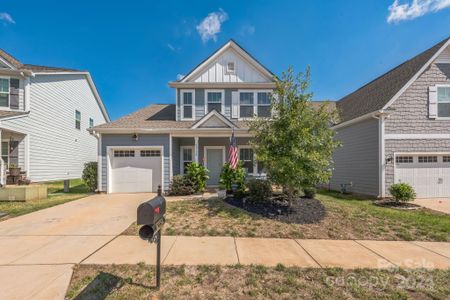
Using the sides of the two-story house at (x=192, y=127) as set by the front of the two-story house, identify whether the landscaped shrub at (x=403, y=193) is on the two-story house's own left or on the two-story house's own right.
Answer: on the two-story house's own left

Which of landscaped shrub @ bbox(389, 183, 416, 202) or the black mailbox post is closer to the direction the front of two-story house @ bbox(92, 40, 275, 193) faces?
the black mailbox post

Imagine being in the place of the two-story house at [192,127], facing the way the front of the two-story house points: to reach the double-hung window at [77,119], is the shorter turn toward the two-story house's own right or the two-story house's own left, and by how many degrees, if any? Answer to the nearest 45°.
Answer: approximately 135° to the two-story house's own right

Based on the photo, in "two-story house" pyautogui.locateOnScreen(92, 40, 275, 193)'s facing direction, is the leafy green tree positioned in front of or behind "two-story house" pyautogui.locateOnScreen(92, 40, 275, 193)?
in front

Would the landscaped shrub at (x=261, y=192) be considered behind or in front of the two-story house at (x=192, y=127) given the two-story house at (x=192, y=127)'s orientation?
in front

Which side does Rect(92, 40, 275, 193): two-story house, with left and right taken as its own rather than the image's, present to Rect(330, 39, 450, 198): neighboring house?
left

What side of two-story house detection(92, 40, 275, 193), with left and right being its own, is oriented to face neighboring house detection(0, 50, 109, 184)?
right

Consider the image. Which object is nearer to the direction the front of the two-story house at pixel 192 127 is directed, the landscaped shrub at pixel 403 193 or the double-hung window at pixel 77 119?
the landscaped shrub

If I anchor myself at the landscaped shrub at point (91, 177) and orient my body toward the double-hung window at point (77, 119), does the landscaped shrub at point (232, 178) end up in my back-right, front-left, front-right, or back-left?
back-right

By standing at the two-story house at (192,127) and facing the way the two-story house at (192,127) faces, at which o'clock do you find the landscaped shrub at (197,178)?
The landscaped shrub is roughly at 12 o'clock from the two-story house.

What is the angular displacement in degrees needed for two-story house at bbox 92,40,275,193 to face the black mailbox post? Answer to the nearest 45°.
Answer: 0° — it already faces it

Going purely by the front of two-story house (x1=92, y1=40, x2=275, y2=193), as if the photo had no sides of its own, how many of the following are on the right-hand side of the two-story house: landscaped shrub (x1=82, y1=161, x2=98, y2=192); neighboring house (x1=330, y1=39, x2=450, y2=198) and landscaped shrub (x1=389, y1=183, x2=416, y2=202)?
1

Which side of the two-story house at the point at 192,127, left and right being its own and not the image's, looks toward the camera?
front

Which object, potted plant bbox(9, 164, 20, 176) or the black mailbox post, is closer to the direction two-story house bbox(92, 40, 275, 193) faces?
the black mailbox post
